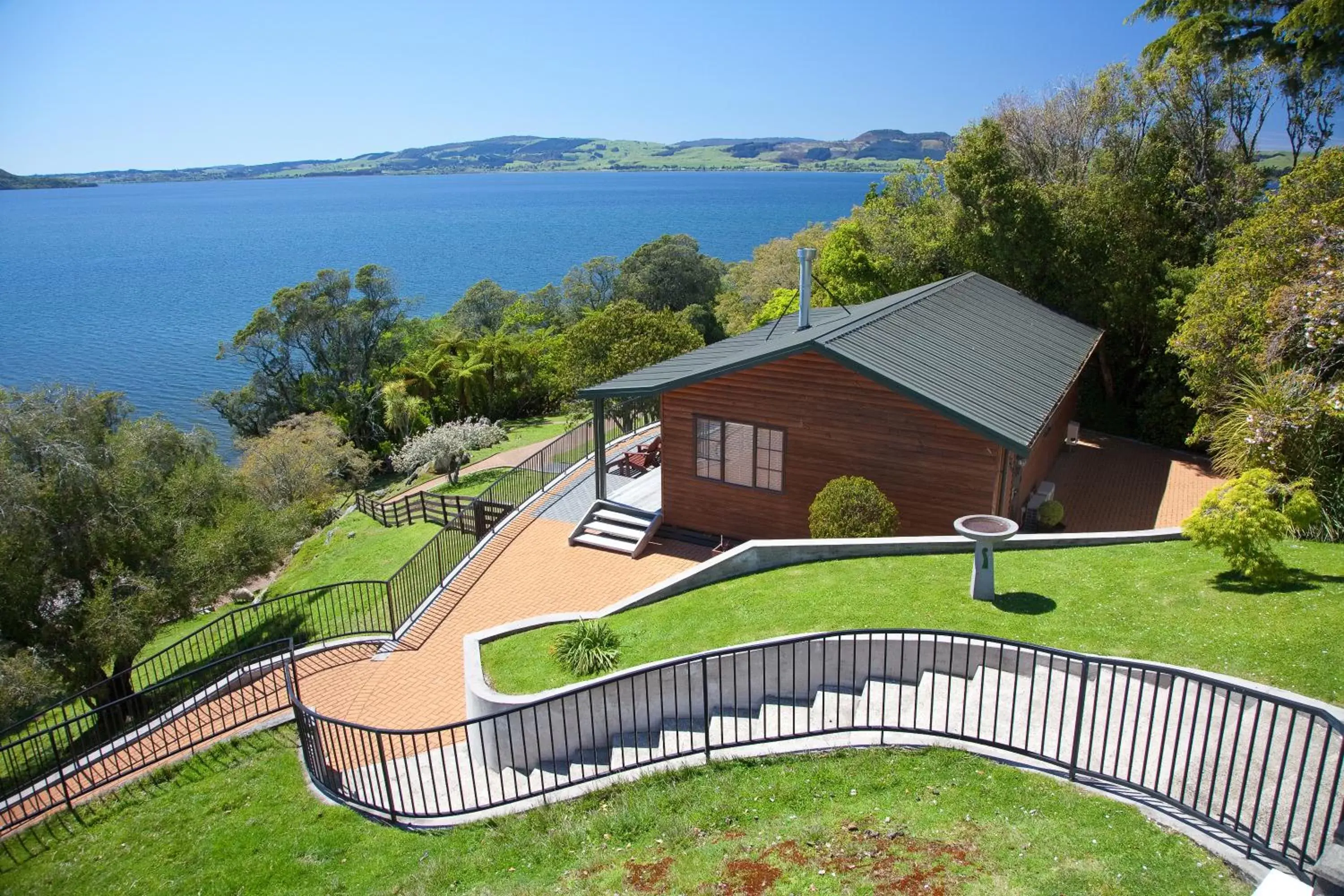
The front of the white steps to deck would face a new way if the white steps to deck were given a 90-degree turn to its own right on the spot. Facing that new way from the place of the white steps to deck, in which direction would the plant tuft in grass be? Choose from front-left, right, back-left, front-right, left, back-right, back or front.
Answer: back-left

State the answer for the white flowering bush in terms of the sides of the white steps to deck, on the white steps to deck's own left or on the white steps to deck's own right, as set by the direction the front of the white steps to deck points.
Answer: on the white steps to deck's own right

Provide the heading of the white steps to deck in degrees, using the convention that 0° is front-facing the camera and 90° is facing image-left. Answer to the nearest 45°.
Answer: approximately 45°

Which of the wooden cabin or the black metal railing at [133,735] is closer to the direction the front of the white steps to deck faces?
the black metal railing

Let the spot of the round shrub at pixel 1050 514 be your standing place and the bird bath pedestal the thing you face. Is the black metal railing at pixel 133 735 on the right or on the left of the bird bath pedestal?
right

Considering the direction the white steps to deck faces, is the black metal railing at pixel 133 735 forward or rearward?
forward

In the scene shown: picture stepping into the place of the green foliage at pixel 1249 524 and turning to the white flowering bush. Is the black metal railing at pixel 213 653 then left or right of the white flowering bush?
left

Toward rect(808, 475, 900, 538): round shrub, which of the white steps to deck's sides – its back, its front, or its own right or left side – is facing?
left

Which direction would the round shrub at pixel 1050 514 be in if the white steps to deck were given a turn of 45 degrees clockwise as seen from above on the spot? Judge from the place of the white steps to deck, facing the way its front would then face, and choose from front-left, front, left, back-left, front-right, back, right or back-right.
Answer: back

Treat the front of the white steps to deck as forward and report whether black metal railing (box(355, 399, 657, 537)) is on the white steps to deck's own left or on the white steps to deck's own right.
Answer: on the white steps to deck's own right

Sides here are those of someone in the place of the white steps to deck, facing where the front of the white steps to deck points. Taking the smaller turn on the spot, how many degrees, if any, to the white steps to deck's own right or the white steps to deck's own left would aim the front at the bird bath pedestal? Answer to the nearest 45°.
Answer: approximately 90° to the white steps to deck's own left

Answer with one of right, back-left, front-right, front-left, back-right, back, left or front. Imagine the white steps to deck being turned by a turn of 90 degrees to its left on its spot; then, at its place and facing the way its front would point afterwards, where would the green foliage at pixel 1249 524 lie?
front
